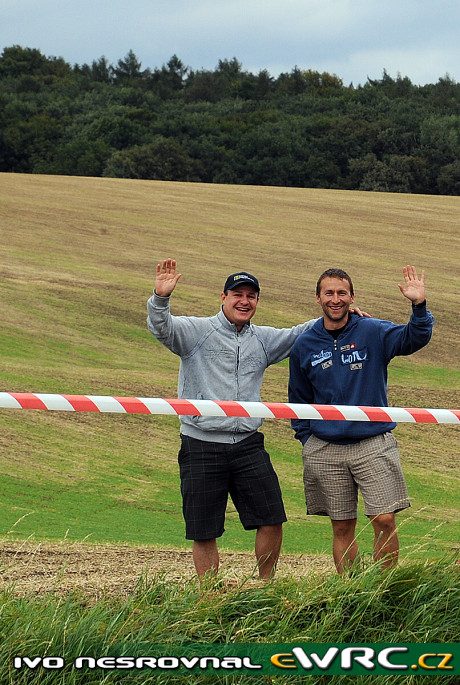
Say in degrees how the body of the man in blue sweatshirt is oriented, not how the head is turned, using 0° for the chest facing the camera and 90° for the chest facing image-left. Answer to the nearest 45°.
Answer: approximately 0°

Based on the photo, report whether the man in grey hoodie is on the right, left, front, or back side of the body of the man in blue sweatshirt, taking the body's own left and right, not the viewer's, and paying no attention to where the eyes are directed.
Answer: right
